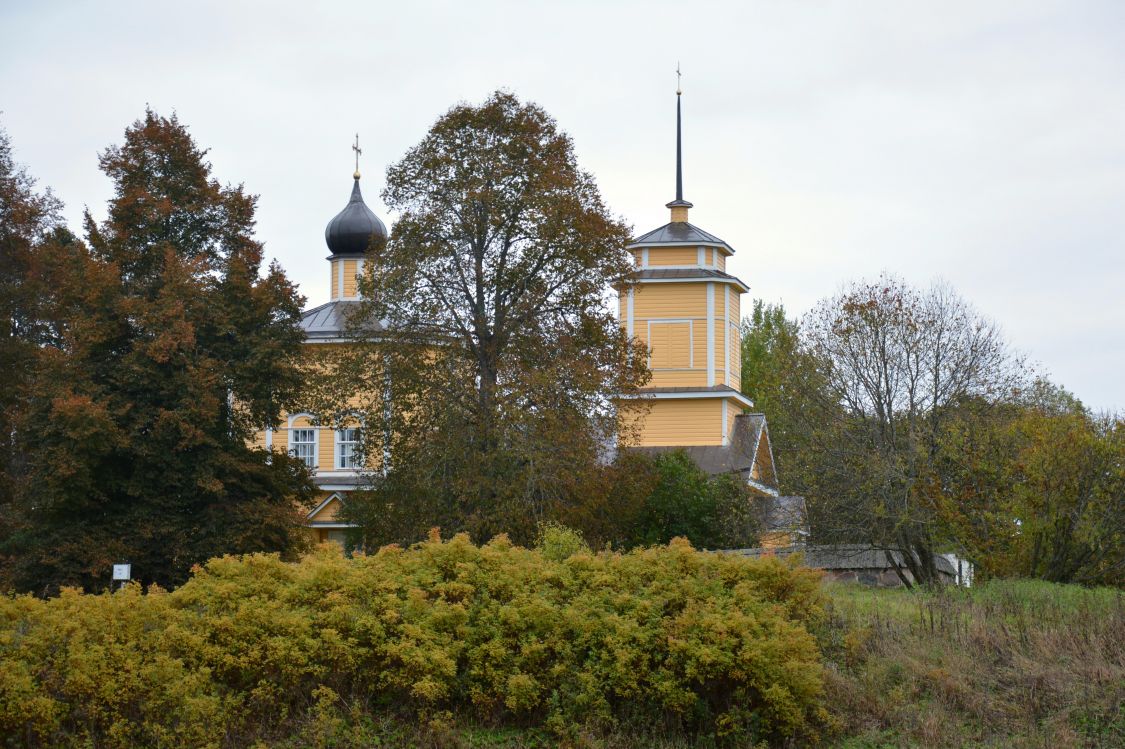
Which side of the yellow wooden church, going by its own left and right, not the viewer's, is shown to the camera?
right

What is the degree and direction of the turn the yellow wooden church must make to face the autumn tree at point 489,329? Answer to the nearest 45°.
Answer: approximately 90° to its right

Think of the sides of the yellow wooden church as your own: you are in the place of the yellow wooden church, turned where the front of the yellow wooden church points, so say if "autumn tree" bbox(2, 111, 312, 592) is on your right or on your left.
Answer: on your right

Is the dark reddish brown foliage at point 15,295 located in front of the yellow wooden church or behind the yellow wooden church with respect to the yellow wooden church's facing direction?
behind

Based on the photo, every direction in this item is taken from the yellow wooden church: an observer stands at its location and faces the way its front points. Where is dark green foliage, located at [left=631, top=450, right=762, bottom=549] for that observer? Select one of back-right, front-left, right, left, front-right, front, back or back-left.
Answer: right

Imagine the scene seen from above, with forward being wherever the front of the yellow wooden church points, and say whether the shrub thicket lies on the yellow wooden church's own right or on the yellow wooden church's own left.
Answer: on the yellow wooden church's own right
